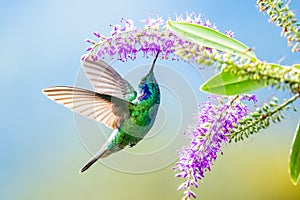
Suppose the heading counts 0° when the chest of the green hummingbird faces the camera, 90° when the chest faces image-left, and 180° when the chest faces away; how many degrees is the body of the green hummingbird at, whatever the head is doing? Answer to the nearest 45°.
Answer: approximately 270°
